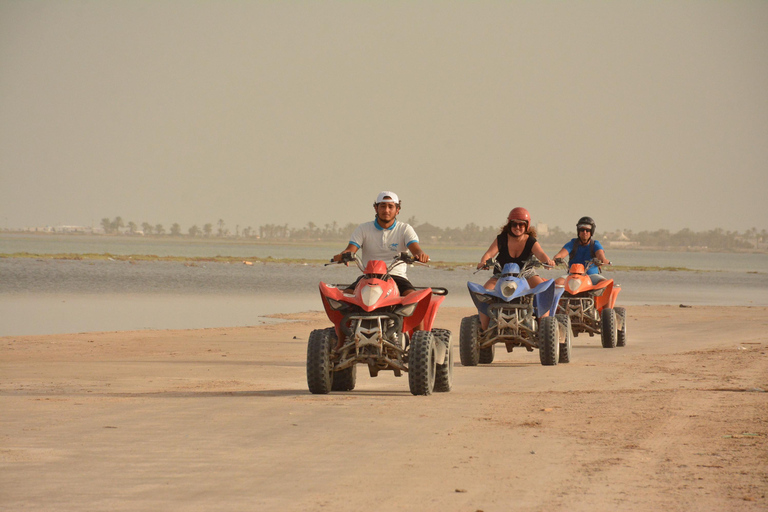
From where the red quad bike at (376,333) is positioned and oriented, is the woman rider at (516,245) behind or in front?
behind

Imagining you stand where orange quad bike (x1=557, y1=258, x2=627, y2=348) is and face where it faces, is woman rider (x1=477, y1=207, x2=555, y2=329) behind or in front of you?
in front

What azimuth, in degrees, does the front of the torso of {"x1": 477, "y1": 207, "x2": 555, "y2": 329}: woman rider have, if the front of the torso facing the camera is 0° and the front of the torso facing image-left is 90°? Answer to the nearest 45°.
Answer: approximately 0°

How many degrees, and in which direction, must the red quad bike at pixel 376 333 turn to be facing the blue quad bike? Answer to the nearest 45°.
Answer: approximately 135° to its left

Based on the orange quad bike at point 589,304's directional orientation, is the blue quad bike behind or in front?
in front

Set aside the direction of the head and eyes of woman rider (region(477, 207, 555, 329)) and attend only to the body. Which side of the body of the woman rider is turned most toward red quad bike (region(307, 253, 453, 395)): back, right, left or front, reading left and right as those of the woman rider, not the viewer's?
front

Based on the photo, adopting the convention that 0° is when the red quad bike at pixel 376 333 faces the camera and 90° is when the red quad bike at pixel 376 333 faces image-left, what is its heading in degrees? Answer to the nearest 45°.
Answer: approximately 0°
